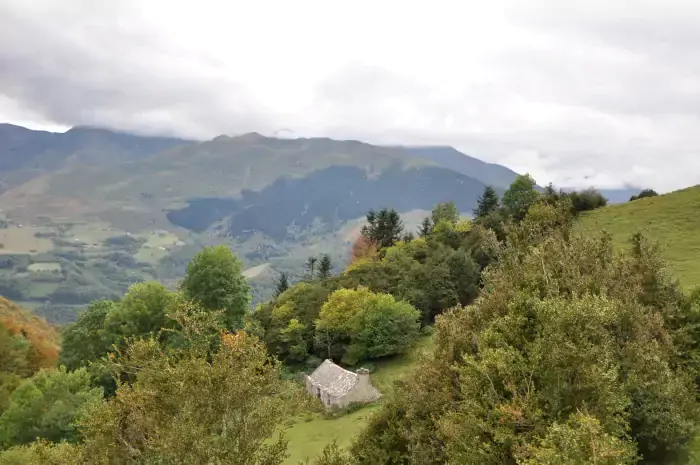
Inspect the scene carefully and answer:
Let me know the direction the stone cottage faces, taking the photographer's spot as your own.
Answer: facing the viewer and to the left of the viewer

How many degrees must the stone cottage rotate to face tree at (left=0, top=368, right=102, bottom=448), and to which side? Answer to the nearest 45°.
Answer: approximately 45° to its right

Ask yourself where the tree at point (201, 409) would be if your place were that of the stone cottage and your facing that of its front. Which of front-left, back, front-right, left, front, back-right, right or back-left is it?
front-left

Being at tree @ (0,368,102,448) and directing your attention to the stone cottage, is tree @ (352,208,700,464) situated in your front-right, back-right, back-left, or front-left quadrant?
front-right

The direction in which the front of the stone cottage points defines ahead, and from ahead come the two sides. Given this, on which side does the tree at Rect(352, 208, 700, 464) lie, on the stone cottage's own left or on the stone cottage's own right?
on the stone cottage's own left
